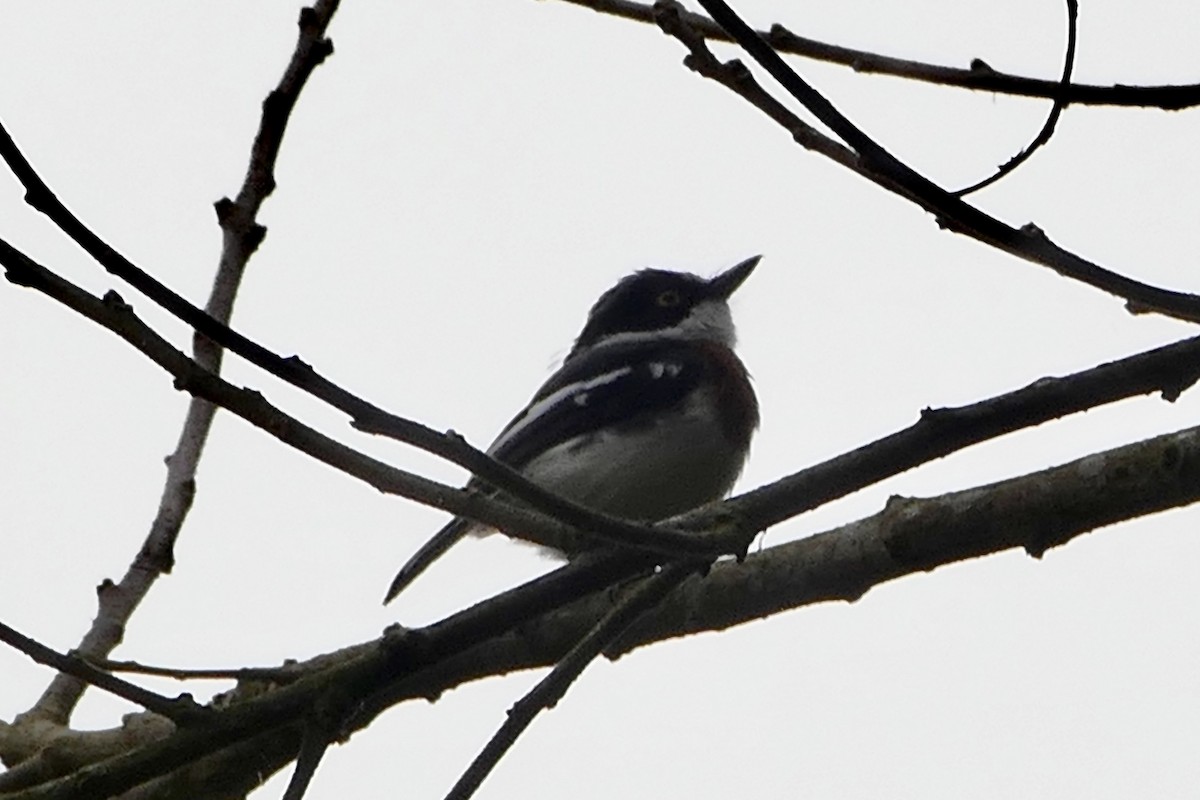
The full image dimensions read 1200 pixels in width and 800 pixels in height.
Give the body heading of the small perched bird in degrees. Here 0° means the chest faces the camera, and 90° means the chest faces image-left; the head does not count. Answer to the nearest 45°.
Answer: approximately 270°

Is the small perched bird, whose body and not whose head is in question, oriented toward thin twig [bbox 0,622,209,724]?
no

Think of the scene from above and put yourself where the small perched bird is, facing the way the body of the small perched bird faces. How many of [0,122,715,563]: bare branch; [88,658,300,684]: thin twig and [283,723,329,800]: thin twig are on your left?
0
